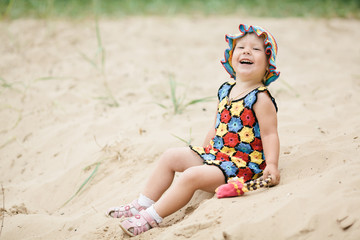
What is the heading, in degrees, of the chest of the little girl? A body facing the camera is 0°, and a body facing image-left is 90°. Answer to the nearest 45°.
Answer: approximately 45°
